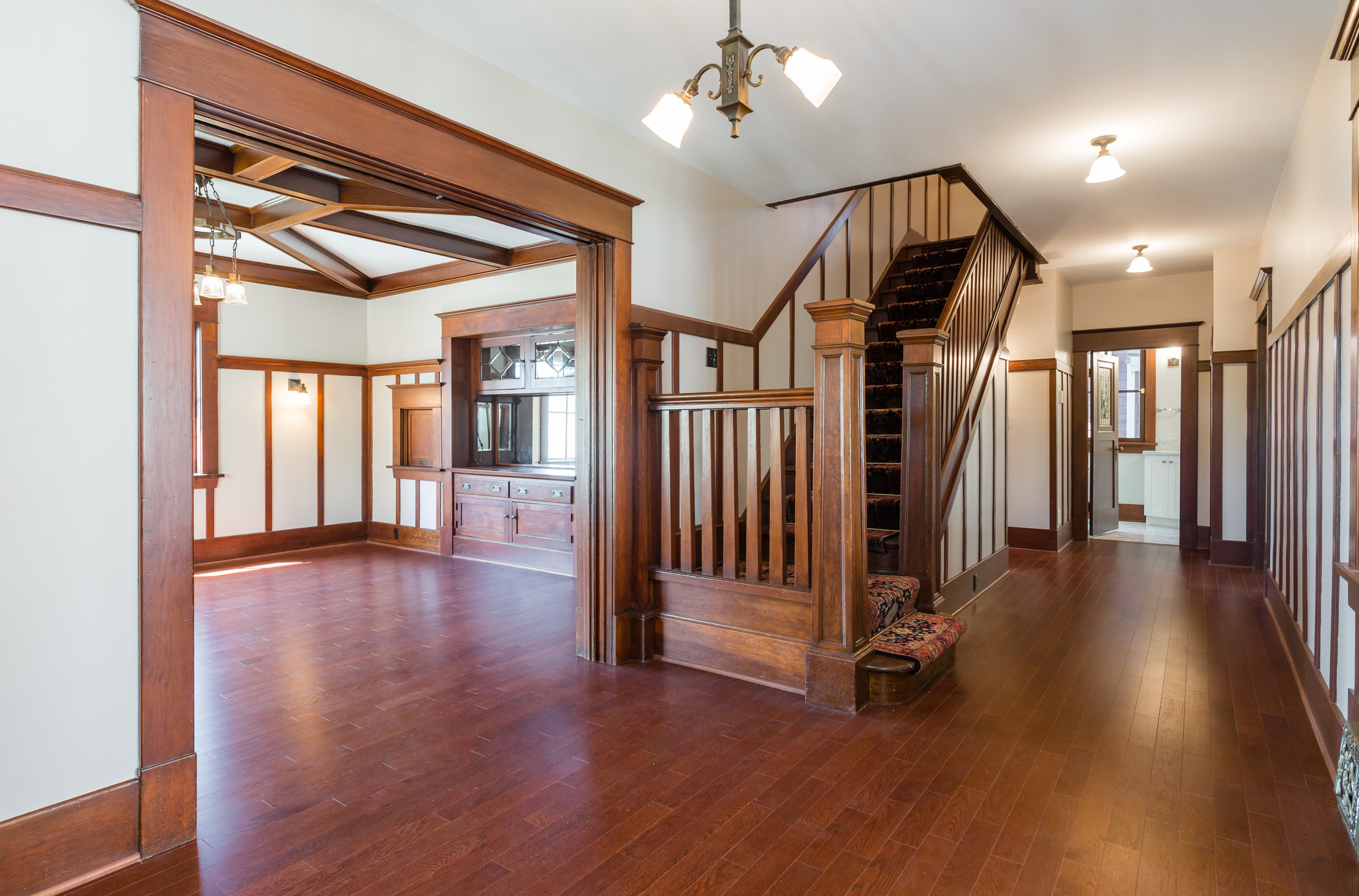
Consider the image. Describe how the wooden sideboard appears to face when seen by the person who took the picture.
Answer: facing the viewer and to the left of the viewer

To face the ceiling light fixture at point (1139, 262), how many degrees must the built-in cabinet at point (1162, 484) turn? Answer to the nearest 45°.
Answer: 0° — it already faces it

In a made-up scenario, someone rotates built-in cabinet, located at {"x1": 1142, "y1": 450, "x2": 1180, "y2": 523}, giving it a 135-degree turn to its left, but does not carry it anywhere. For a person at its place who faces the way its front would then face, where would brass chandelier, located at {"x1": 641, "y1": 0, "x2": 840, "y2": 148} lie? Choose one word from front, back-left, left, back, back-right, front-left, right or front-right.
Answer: back-right

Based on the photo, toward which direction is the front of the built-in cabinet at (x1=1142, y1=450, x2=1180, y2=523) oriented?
toward the camera

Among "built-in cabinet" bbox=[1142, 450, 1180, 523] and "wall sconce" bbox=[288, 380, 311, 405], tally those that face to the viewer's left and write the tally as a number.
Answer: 0

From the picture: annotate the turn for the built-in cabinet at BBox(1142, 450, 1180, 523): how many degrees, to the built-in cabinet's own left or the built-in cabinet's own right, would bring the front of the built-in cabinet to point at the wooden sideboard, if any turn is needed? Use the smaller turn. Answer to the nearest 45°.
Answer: approximately 45° to the built-in cabinet's own right

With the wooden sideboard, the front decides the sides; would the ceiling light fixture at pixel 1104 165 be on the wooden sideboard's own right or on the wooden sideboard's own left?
on the wooden sideboard's own left

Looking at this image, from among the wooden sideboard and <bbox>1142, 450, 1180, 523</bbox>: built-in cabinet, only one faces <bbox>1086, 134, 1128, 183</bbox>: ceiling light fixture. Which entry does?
the built-in cabinet

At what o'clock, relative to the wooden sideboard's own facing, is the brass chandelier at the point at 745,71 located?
The brass chandelier is roughly at 10 o'clock from the wooden sideboard.

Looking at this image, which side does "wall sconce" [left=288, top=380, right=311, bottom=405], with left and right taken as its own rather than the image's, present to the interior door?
front

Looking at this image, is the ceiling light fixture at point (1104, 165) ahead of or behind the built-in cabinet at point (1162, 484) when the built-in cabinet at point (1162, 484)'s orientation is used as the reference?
ahead

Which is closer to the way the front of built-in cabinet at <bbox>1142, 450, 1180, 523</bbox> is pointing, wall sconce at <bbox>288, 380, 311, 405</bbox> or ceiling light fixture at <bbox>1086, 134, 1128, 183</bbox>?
the ceiling light fixture

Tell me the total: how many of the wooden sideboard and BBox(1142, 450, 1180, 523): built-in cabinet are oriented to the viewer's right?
0

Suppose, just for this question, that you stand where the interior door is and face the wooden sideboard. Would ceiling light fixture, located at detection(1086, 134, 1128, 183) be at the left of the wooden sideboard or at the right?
left

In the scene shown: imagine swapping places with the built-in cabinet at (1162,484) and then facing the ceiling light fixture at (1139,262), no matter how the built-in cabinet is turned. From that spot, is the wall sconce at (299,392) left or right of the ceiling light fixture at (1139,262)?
right

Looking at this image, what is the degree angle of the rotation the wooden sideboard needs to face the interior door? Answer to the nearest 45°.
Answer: approximately 135° to its left

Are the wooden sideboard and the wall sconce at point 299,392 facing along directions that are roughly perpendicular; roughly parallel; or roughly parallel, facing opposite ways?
roughly perpendicular

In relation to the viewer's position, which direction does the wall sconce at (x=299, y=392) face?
facing the viewer and to the right of the viewer
